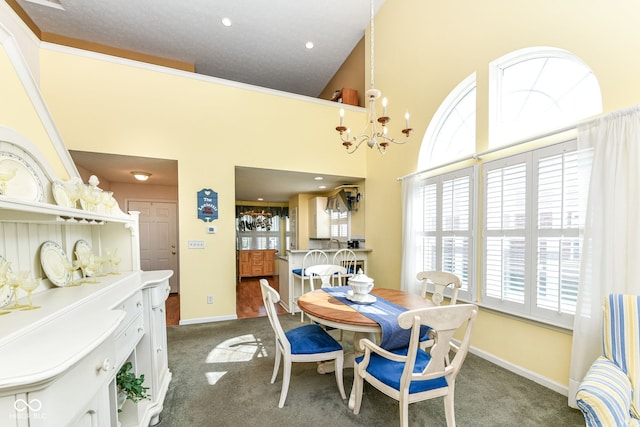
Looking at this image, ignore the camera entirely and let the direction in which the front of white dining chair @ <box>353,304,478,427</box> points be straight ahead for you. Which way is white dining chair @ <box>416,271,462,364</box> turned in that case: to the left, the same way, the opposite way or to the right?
to the left

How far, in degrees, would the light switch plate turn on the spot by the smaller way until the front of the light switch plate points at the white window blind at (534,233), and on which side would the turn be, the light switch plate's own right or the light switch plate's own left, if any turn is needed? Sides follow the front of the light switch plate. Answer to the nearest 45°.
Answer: approximately 45° to the light switch plate's own left

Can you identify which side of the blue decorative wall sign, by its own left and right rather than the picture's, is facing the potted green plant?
front

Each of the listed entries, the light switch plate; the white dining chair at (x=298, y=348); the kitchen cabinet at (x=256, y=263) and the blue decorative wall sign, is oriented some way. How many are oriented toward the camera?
3

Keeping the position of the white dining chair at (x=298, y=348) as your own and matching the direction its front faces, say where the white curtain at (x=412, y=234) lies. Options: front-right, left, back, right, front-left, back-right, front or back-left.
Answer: front-left

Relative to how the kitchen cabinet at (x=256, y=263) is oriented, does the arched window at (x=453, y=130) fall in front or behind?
in front

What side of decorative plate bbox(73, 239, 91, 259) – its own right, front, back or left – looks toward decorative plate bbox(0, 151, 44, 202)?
right

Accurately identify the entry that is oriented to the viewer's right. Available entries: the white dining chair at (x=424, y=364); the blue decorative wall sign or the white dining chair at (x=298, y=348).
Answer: the white dining chair at (x=298, y=348)

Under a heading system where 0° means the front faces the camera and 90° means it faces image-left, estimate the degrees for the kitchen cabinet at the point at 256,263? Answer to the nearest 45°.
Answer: approximately 0°

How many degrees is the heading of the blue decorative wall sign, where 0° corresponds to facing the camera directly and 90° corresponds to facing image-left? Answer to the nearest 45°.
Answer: approximately 0°

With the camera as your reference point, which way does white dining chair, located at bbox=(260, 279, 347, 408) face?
facing to the right of the viewer

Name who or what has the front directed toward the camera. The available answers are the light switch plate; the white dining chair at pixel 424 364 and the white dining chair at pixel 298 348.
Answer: the light switch plate

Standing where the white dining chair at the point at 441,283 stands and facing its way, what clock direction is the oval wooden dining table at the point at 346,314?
The oval wooden dining table is roughly at 12 o'clock from the white dining chair.

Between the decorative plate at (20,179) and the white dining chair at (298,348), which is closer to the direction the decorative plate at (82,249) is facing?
the white dining chair

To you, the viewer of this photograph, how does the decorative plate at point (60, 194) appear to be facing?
facing the viewer and to the right of the viewer
